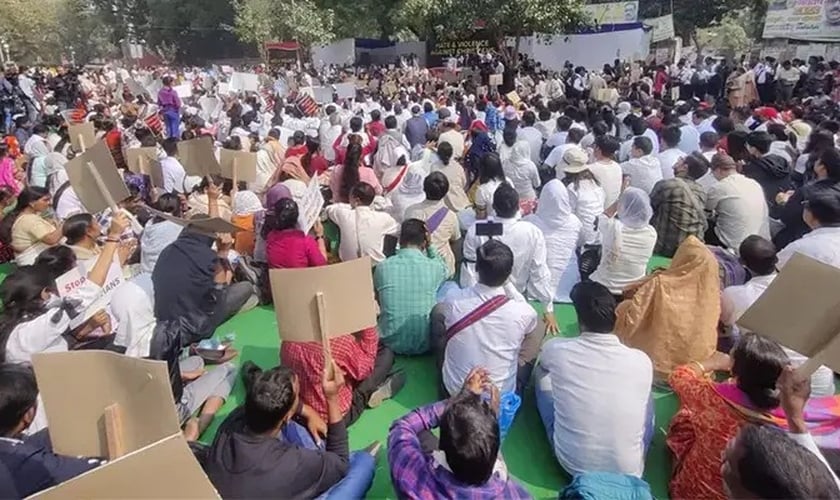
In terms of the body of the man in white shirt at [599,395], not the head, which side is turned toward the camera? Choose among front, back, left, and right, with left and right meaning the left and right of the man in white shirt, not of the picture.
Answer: back

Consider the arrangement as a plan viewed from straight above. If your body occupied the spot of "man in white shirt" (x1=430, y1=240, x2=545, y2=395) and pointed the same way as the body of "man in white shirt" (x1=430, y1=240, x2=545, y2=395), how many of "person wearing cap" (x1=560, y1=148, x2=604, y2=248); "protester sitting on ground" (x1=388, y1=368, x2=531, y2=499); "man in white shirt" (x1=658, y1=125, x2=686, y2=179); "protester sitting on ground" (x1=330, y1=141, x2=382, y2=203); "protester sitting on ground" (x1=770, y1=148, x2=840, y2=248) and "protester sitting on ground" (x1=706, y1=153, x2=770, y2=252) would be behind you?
1

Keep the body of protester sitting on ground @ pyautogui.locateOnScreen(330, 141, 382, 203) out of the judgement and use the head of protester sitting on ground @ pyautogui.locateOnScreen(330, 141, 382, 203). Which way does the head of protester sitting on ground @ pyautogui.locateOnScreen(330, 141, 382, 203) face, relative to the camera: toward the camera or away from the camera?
away from the camera

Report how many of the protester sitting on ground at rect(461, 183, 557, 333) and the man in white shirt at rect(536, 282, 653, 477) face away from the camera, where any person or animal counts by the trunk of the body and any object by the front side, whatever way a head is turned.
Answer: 2

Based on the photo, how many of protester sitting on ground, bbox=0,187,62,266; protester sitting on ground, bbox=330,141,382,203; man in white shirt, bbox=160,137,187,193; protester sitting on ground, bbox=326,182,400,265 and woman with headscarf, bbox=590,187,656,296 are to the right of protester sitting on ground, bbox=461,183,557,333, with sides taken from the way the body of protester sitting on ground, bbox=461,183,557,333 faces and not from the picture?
1

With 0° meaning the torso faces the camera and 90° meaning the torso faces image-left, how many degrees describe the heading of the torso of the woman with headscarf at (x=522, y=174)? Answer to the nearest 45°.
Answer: approximately 180°

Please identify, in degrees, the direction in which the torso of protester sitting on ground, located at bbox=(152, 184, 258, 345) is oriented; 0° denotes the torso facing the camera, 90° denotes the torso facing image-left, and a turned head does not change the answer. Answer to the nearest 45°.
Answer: approximately 225°

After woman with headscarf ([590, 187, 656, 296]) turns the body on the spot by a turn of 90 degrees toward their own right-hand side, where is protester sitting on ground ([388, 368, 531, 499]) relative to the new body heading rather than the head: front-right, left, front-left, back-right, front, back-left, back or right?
back-right

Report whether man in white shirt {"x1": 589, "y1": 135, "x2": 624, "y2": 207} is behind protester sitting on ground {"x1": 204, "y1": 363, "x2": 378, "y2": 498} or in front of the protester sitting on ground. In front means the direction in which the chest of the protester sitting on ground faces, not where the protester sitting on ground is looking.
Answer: in front

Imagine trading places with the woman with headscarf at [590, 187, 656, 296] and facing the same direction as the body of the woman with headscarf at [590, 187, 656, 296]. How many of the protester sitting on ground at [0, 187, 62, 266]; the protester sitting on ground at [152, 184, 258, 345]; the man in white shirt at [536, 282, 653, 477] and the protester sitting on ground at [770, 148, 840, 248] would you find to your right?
1

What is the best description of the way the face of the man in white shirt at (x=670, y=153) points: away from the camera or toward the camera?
away from the camera

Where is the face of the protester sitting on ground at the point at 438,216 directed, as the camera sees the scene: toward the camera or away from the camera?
away from the camera

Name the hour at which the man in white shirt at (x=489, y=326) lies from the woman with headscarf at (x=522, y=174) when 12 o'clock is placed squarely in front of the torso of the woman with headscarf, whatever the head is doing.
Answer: The man in white shirt is roughly at 6 o'clock from the woman with headscarf.

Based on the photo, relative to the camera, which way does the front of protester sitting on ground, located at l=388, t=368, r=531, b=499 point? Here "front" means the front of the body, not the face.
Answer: away from the camera

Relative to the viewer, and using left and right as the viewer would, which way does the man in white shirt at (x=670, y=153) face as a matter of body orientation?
facing away from the viewer

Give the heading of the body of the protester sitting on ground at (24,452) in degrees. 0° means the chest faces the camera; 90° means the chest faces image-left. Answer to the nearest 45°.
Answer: approximately 225°

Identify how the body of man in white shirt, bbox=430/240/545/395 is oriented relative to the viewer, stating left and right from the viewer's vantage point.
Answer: facing away from the viewer

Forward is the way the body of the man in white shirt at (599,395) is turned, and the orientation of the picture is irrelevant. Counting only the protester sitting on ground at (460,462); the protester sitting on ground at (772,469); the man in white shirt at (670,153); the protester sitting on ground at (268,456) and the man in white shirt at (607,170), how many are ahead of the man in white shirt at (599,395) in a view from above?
2

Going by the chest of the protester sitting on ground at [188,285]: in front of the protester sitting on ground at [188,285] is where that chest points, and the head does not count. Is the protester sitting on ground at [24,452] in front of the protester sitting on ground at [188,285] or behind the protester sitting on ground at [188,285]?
behind
